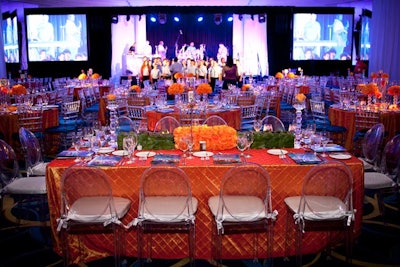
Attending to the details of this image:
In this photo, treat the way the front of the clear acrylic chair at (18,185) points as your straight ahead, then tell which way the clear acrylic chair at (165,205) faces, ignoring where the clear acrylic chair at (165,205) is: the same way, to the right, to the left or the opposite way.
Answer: to the left

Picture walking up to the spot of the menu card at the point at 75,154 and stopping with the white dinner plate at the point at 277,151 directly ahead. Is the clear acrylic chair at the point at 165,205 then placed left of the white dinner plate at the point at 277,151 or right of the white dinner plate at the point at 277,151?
right

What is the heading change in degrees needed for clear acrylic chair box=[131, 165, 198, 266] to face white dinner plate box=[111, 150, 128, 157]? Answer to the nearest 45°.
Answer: approximately 45° to its left

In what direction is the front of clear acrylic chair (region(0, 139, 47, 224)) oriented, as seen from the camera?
facing to the right of the viewer

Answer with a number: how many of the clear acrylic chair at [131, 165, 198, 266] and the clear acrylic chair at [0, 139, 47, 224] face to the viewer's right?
1

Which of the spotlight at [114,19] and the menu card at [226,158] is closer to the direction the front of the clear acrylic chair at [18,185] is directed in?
the menu card

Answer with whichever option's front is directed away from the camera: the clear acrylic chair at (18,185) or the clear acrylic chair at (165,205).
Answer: the clear acrylic chair at (165,205)

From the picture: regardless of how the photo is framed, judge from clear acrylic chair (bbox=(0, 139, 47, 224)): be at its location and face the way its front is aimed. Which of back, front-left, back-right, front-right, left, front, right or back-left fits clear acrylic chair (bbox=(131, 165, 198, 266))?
front-right

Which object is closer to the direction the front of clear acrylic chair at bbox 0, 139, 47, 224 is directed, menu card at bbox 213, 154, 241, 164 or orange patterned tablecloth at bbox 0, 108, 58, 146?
the menu card

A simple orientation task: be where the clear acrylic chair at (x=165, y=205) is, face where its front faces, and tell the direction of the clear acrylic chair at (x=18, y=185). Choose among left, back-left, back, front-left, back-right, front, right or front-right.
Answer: front-left

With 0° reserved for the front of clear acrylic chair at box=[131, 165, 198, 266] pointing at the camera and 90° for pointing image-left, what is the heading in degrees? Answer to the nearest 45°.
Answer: approximately 180°

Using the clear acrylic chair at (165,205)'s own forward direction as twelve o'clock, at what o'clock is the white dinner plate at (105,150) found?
The white dinner plate is roughly at 11 o'clock from the clear acrylic chair.

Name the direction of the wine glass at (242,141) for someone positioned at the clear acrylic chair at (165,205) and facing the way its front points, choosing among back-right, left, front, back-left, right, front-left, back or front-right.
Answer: front-right

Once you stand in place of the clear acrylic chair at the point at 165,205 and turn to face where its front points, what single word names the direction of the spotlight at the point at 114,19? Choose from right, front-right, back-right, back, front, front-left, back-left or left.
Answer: front

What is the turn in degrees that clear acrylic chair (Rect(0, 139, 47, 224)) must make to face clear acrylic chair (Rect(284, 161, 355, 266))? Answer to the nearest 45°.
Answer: approximately 45° to its right
